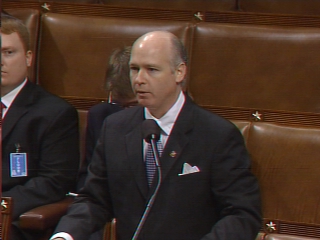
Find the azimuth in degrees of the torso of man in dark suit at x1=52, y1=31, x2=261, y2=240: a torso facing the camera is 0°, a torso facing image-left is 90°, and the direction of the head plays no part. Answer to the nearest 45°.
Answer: approximately 45°
